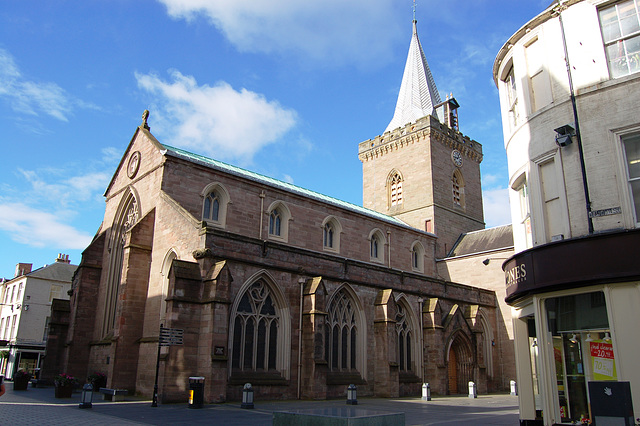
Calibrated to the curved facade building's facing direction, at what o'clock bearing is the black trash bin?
The black trash bin is roughly at 2 o'clock from the curved facade building.

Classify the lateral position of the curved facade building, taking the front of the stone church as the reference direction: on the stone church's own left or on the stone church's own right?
on the stone church's own left

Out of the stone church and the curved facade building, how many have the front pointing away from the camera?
0

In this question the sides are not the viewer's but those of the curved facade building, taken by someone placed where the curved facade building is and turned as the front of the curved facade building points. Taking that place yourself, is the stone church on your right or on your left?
on your right

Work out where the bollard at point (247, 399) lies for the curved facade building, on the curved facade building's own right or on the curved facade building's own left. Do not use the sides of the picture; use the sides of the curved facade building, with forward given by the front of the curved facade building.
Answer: on the curved facade building's own right

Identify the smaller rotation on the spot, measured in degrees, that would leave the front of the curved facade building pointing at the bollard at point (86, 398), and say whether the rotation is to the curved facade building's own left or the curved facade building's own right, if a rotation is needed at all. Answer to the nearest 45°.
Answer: approximately 45° to the curved facade building's own right
